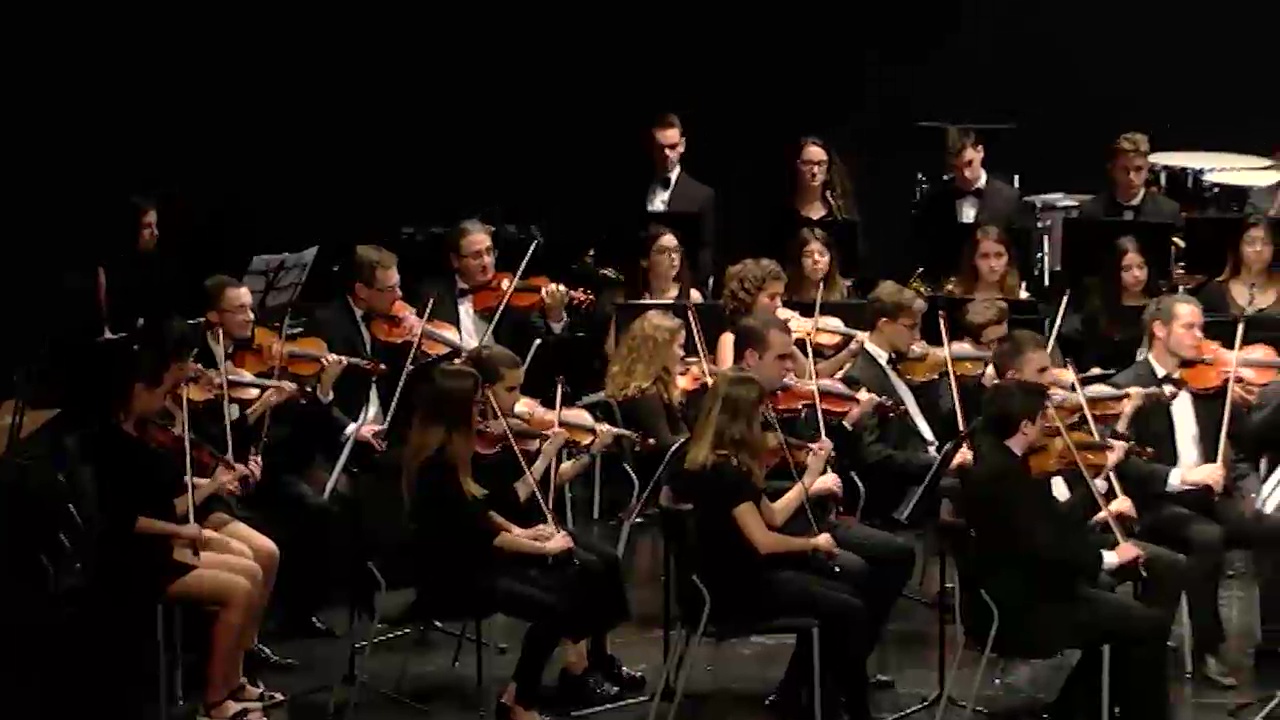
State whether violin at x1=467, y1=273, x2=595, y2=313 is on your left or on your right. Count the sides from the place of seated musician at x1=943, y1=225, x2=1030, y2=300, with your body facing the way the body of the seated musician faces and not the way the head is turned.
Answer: on your right

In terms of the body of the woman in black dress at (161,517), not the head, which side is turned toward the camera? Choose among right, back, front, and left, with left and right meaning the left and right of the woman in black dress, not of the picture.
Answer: right

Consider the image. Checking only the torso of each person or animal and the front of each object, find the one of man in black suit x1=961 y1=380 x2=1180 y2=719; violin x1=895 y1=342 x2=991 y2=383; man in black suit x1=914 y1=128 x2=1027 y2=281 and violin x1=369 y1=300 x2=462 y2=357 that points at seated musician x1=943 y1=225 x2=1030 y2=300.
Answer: man in black suit x1=914 y1=128 x2=1027 y2=281

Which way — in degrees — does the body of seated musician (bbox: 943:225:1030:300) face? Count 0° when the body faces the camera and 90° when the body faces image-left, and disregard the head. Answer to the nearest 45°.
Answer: approximately 0°

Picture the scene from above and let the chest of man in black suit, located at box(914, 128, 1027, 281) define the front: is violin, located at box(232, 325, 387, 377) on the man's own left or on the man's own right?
on the man's own right

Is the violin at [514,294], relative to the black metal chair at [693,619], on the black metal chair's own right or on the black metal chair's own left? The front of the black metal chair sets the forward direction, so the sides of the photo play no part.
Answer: on the black metal chair's own left

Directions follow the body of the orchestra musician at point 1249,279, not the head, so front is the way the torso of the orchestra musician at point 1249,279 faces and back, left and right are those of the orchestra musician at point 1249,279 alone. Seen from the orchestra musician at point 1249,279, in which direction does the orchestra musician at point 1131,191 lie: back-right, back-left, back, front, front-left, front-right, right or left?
back-right

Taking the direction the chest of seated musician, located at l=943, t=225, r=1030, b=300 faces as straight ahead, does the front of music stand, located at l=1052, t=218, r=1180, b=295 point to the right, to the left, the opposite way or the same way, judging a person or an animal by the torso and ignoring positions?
the opposite way

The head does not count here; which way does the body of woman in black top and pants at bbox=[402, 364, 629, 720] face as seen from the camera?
to the viewer's right

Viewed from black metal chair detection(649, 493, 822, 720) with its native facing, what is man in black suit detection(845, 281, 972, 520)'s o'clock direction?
The man in black suit is roughly at 10 o'clock from the black metal chair.

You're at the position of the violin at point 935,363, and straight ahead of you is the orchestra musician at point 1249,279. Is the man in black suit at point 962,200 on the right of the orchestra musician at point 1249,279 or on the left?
left

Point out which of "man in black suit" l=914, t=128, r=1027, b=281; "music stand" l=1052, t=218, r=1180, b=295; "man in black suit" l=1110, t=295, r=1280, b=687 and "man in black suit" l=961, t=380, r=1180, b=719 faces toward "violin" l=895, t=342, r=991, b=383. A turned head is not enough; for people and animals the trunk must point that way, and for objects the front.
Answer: "man in black suit" l=914, t=128, r=1027, b=281

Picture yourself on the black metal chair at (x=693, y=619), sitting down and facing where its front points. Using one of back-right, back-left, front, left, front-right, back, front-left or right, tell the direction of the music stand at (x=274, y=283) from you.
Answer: back-left
